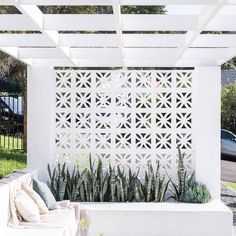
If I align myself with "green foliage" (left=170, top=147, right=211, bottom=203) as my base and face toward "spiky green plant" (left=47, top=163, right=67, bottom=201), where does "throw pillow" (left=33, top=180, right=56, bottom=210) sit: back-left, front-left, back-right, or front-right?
front-left

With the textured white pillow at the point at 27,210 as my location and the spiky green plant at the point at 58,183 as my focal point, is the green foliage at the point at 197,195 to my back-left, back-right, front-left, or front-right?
front-right
